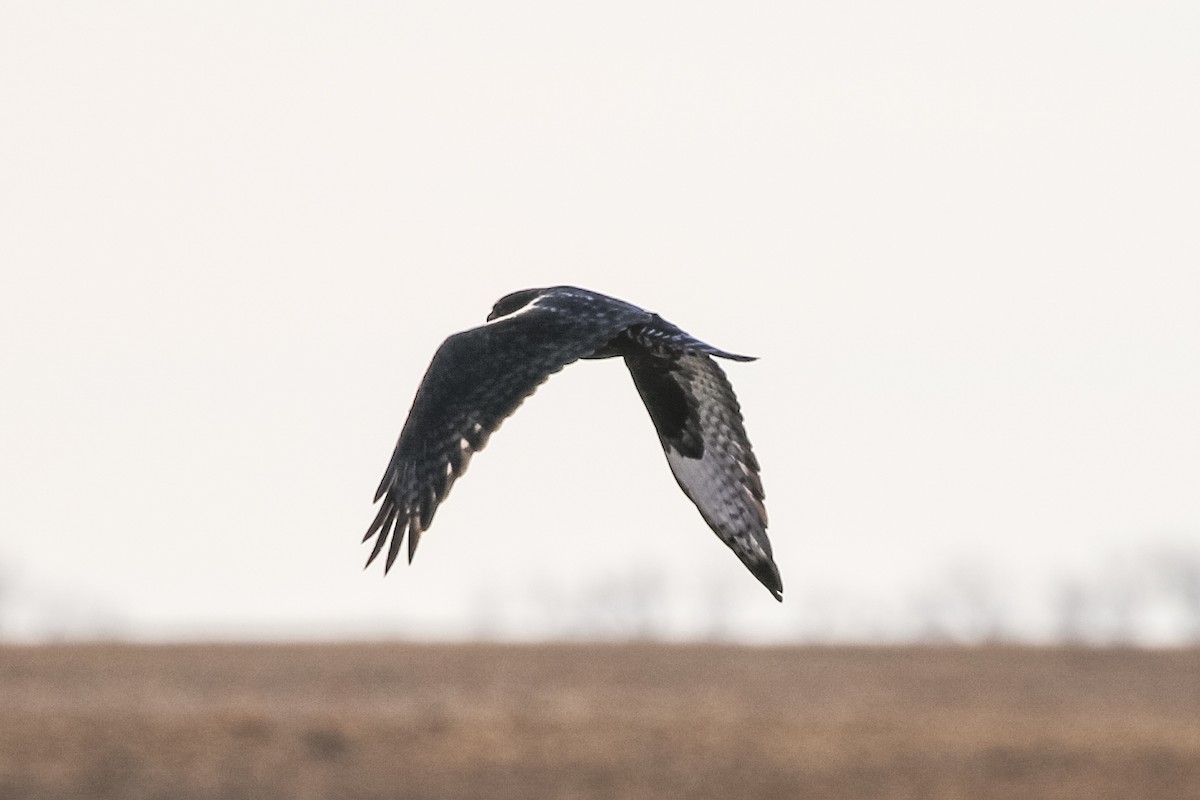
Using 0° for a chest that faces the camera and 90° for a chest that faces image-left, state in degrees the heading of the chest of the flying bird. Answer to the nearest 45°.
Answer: approximately 135°
